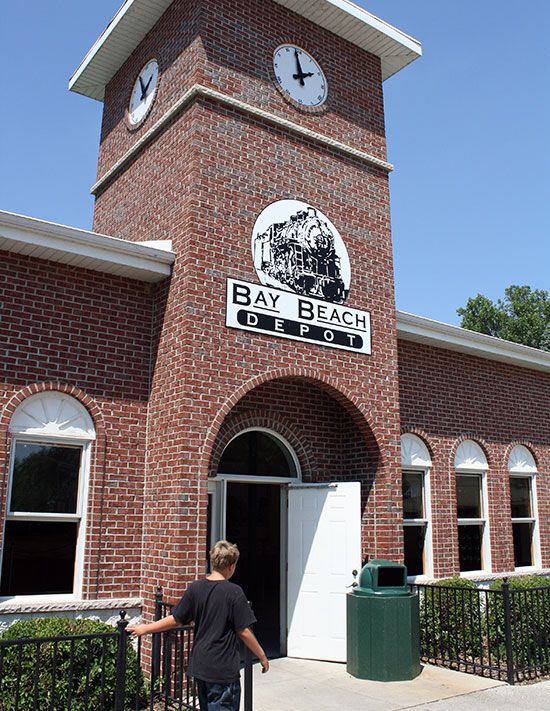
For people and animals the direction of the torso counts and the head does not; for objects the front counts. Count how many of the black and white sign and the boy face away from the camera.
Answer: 1

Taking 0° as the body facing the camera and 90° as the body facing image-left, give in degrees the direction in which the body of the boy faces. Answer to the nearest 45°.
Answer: approximately 180°

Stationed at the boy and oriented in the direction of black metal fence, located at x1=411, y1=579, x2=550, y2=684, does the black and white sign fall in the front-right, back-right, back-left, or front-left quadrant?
front-left

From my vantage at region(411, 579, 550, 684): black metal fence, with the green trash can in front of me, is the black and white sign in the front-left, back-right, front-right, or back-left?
front-right

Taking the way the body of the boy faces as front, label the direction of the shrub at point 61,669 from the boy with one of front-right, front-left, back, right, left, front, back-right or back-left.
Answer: front-left

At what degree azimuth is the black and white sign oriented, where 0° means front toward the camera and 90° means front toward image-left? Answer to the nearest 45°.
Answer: approximately 315°

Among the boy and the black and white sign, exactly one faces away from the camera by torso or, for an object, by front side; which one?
the boy

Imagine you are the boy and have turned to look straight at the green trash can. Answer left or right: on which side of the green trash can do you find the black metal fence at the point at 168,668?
left

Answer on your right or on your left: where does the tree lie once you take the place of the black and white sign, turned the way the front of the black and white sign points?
on your left
